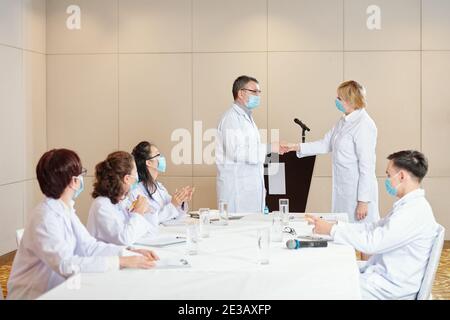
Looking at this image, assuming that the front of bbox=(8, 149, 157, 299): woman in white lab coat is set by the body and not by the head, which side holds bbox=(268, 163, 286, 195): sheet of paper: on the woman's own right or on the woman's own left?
on the woman's own left

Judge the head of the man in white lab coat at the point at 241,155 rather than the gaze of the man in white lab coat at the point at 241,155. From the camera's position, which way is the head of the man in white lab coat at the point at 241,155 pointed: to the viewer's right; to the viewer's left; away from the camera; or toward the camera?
to the viewer's right

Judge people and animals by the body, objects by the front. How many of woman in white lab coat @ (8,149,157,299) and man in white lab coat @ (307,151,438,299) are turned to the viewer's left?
1

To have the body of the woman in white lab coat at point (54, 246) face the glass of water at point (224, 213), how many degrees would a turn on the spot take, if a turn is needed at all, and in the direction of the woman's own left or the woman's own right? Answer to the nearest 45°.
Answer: approximately 45° to the woman's own left

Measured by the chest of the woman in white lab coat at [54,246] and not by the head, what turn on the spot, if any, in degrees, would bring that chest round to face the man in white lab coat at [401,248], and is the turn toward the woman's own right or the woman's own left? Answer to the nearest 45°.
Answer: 0° — they already face them

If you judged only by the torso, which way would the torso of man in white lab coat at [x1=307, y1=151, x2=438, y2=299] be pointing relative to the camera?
to the viewer's left

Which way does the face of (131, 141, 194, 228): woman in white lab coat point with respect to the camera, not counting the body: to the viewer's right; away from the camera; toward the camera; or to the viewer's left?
to the viewer's right

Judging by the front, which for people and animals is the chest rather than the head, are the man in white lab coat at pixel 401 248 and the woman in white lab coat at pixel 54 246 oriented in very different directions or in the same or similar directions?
very different directions

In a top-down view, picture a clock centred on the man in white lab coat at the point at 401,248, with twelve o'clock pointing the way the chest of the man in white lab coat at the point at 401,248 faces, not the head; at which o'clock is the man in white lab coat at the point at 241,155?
the man in white lab coat at the point at 241,155 is roughly at 2 o'clock from the man in white lab coat at the point at 401,248.

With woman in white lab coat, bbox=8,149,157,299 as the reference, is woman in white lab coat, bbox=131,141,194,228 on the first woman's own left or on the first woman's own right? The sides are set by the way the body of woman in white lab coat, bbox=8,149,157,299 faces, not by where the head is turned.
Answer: on the first woman's own left

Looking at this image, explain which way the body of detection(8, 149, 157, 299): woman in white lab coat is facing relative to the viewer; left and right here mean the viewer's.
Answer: facing to the right of the viewer

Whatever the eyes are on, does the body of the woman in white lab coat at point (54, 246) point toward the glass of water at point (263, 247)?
yes
